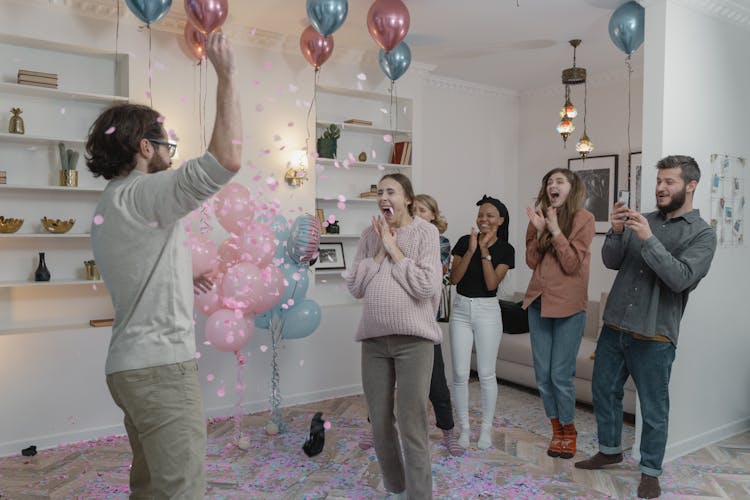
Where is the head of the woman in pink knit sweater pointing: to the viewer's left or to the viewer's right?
to the viewer's left

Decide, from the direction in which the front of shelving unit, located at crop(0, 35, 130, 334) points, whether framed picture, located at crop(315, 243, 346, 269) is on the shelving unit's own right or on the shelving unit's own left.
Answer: on the shelving unit's own left

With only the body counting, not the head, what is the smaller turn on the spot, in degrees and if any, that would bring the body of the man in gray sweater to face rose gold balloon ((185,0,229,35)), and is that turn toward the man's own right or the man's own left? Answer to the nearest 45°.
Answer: approximately 45° to the man's own left

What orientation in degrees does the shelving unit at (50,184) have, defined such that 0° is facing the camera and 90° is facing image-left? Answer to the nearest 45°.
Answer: approximately 315°

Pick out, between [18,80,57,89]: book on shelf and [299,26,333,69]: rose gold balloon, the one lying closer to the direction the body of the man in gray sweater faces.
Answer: the rose gold balloon

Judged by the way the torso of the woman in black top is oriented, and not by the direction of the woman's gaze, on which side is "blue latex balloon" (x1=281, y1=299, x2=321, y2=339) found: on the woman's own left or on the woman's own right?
on the woman's own right

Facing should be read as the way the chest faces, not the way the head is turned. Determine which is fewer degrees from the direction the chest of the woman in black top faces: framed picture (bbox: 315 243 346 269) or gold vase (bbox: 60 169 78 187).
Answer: the gold vase

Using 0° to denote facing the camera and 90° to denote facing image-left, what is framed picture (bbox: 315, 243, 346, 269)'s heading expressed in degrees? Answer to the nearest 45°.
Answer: approximately 0°

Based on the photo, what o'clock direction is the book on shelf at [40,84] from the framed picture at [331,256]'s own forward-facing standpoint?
The book on shelf is roughly at 2 o'clock from the framed picture.

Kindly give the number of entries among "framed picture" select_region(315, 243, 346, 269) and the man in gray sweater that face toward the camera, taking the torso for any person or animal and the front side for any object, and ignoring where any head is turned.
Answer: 1

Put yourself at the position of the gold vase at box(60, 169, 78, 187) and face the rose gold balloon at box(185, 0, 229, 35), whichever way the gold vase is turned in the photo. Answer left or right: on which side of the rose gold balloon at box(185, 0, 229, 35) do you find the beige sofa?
left

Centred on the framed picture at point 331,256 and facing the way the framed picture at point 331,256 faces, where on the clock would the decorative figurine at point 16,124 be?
The decorative figurine is roughly at 2 o'clock from the framed picture.
